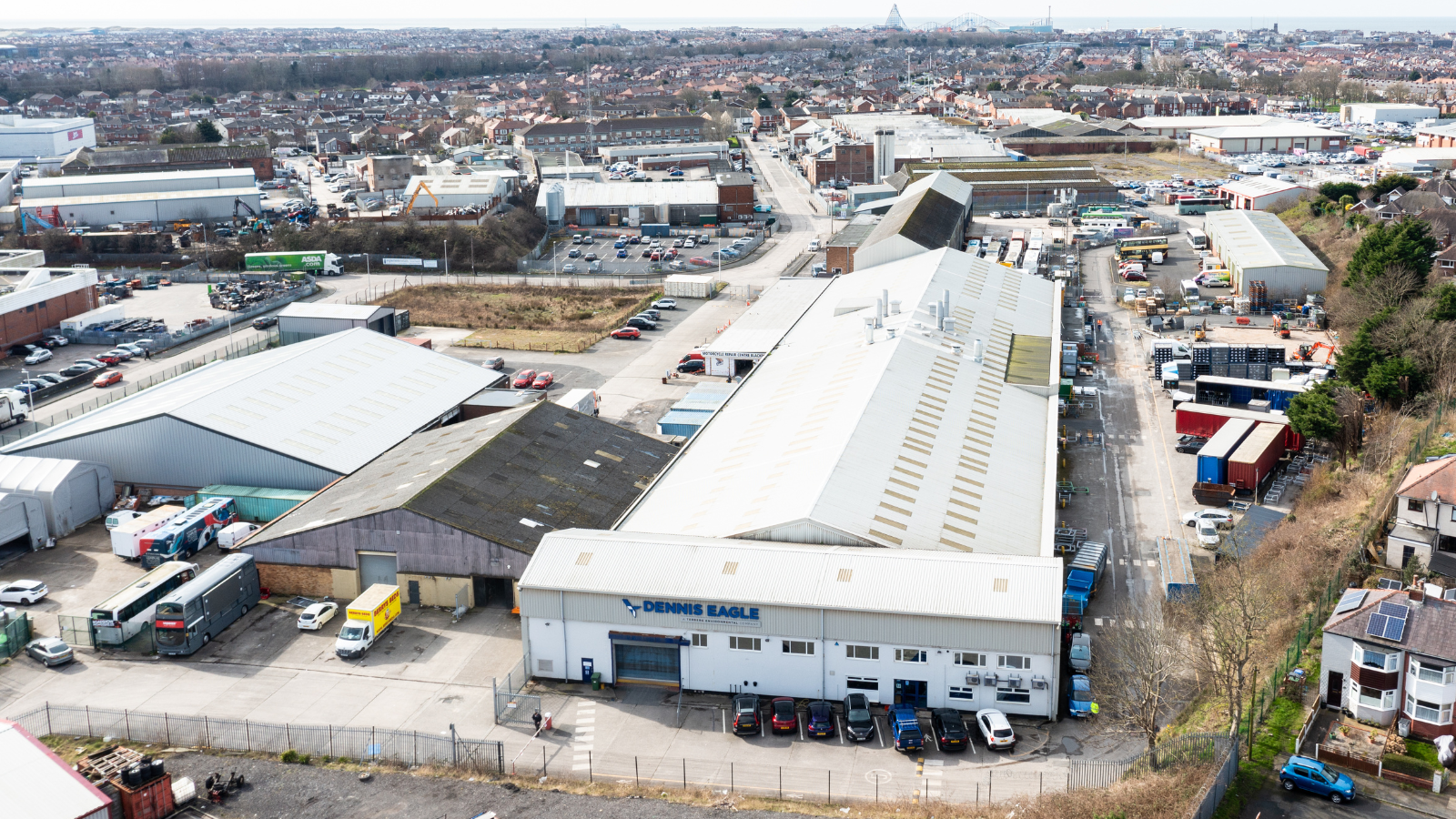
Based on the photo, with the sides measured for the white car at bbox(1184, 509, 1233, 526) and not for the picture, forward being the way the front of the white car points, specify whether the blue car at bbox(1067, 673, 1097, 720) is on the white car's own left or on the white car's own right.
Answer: on the white car's own left

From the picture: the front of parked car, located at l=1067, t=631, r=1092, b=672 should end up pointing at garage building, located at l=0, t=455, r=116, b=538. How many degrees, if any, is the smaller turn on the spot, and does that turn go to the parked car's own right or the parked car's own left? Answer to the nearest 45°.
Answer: approximately 90° to the parked car's own right

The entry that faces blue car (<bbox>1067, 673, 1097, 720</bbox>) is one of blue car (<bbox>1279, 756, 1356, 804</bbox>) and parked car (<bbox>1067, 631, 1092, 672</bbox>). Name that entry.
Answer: the parked car

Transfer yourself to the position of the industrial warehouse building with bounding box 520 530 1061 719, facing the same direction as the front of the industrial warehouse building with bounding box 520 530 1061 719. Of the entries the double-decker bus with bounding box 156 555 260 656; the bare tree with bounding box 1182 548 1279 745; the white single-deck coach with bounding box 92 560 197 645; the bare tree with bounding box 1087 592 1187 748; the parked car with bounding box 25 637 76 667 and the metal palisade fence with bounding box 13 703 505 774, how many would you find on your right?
4

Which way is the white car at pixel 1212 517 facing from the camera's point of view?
to the viewer's left

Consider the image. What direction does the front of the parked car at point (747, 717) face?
away from the camera

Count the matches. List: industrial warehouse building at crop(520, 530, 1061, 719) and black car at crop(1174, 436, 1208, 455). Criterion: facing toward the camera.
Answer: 1

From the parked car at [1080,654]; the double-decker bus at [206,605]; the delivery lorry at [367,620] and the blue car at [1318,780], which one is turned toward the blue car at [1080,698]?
the parked car

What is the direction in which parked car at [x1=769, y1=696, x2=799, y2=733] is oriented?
away from the camera

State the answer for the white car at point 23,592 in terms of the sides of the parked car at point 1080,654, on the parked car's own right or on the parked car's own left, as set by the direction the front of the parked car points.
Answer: on the parked car's own right

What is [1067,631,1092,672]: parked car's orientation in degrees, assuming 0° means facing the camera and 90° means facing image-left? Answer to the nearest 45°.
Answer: approximately 0°
